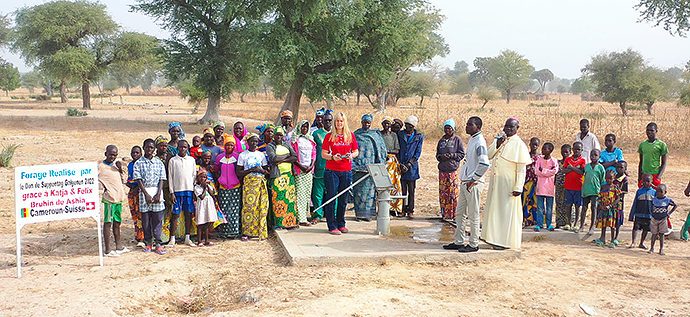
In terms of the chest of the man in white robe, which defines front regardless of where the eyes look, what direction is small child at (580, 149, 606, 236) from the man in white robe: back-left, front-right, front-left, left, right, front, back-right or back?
back

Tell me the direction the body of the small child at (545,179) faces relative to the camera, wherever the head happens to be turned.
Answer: toward the camera

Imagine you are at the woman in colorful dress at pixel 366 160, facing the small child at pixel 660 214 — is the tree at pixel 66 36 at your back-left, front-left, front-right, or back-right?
back-left

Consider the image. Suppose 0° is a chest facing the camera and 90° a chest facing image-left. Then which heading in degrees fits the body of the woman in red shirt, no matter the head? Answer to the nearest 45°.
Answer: approximately 0°

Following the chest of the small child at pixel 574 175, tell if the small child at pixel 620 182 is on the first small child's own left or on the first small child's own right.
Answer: on the first small child's own left

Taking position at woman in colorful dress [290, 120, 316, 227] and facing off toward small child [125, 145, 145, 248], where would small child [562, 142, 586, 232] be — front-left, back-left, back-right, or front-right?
back-left

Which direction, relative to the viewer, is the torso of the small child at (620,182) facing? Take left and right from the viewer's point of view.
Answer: facing the viewer and to the left of the viewer

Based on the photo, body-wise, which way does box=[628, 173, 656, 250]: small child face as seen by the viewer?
toward the camera

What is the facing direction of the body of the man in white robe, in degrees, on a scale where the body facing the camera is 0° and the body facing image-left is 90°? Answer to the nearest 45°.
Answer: approximately 45°

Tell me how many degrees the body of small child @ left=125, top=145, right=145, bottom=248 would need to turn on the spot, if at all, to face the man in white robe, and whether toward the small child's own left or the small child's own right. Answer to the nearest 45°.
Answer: approximately 45° to the small child's own left

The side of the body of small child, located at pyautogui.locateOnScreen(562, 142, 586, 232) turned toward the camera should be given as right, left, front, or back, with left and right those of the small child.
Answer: front

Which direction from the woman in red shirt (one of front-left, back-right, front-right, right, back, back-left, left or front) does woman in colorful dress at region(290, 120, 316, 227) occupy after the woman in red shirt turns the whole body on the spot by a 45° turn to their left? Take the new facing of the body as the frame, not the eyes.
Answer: back
